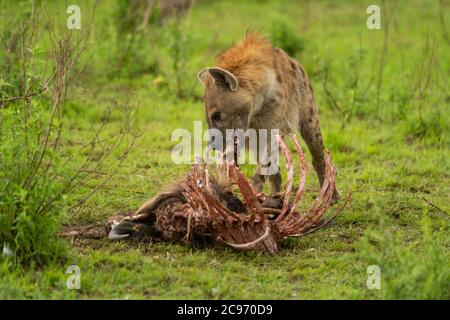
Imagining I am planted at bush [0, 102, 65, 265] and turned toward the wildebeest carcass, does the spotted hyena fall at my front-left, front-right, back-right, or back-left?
front-left

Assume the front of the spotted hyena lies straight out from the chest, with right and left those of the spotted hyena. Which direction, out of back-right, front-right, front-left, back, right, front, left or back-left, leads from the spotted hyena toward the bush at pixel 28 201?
front

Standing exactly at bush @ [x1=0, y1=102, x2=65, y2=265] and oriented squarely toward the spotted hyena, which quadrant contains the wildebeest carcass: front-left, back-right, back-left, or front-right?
front-right
